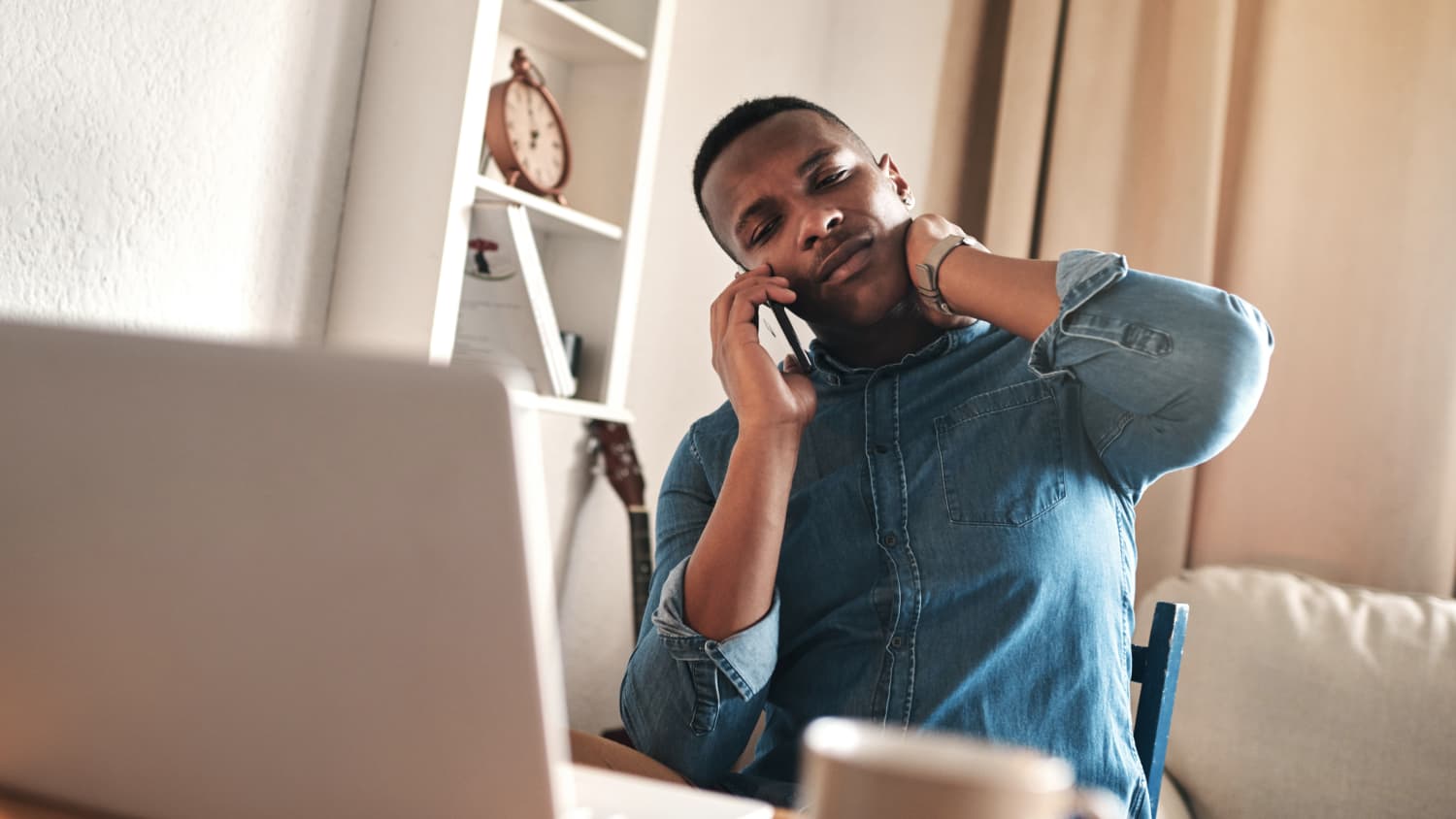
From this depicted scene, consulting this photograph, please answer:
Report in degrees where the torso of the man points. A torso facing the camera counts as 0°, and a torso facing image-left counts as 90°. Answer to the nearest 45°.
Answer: approximately 0°

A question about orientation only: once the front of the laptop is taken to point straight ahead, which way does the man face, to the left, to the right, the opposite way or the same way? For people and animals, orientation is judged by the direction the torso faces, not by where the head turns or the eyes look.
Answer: the opposite way

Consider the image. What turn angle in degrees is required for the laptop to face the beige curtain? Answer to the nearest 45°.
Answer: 0° — it already faces it

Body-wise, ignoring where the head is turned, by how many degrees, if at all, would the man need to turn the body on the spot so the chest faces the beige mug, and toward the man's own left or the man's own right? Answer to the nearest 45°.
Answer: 0° — they already face it

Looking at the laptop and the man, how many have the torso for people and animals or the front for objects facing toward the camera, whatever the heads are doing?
1

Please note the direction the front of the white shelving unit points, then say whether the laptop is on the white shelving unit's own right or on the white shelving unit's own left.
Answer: on the white shelving unit's own right

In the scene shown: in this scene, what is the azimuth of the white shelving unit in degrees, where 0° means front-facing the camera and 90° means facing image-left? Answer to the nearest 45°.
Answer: approximately 315°

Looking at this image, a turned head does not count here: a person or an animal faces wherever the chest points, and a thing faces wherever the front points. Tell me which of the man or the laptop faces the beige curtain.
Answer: the laptop
